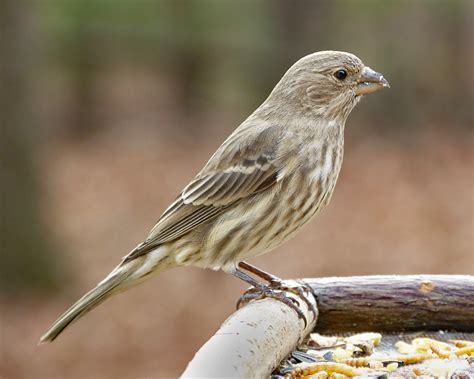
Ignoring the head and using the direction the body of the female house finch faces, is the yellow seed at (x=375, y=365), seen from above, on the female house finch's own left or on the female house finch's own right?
on the female house finch's own right

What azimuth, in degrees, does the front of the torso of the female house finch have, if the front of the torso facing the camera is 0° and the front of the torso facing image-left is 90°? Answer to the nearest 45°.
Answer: approximately 270°

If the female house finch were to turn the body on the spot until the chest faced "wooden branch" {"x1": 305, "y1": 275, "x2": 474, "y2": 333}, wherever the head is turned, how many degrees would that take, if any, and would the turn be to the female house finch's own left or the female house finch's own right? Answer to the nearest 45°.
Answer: approximately 45° to the female house finch's own right

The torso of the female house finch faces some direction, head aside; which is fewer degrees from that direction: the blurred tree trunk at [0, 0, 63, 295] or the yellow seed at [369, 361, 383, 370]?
the yellow seed

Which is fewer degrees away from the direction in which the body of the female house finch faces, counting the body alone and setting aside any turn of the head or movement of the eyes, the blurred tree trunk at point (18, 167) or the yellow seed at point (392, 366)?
the yellow seed

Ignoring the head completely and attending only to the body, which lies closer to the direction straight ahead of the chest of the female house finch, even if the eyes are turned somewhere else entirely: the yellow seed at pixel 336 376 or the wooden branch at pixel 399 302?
the wooden branch

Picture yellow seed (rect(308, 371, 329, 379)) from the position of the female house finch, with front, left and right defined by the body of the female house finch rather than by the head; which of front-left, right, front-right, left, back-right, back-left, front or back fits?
right

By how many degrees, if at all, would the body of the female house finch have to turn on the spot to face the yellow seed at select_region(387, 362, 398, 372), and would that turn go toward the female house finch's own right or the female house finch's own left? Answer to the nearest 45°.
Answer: approximately 45° to the female house finch's own right

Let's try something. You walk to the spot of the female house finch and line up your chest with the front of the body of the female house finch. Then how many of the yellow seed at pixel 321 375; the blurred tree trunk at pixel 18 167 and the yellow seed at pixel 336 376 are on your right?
2

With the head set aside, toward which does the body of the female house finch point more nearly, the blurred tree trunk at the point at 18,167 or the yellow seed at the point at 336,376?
the yellow seed

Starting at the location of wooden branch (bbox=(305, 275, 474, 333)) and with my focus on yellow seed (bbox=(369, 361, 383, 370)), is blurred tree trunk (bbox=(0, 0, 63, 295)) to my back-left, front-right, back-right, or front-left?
back-right

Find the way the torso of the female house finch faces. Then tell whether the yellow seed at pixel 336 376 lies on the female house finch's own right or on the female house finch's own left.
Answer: on the female house finch's own right
